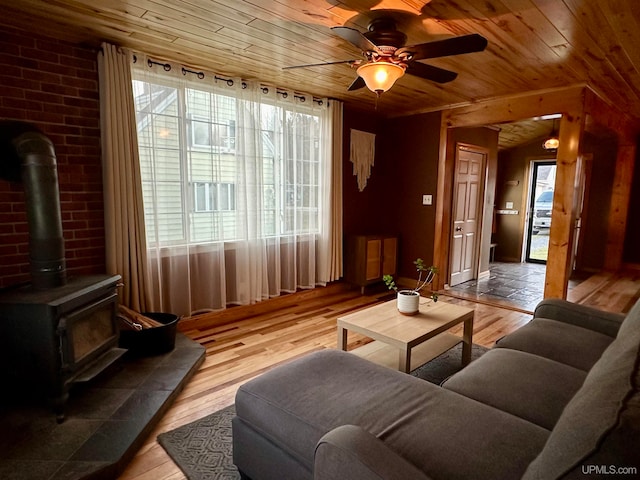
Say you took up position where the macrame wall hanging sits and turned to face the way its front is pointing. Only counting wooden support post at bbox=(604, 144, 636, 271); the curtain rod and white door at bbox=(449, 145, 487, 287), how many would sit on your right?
1

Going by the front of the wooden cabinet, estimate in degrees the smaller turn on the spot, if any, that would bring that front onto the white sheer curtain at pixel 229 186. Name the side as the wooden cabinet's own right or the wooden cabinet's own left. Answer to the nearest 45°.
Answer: approximately 90° to the wooden cabinet's own right

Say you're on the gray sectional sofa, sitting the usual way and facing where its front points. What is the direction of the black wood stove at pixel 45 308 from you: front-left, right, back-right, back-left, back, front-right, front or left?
front-left

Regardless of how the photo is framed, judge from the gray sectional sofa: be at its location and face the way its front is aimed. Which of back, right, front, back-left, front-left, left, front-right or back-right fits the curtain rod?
front

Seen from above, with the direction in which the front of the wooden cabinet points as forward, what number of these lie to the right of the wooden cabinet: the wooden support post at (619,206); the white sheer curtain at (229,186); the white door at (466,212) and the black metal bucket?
2

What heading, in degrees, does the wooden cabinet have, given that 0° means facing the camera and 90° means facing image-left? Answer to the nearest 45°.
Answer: approximately 315°

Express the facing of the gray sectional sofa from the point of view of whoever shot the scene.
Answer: facing away from the viewer and to the left of the viewer

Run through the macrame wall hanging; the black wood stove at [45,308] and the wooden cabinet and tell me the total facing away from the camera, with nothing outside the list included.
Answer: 0

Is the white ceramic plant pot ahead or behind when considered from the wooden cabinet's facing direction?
ahead

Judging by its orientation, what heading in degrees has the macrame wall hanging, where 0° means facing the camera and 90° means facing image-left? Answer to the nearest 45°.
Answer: approximately 315°

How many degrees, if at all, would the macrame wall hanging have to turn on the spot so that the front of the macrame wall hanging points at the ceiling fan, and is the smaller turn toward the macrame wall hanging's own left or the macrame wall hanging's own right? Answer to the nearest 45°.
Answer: approximately 45° to the macrame wall hanging's own right

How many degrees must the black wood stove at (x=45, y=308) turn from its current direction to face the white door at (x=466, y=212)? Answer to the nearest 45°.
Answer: approximately 45° to its left

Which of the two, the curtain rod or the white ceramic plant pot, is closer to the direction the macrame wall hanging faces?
the white ceramic plant pot

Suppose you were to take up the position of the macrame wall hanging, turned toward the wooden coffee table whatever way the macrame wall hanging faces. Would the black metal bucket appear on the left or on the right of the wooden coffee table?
right

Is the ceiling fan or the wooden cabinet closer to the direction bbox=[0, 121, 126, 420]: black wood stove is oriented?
the ceiling fan

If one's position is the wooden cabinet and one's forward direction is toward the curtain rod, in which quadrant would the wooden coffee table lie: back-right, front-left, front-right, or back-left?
front-left
